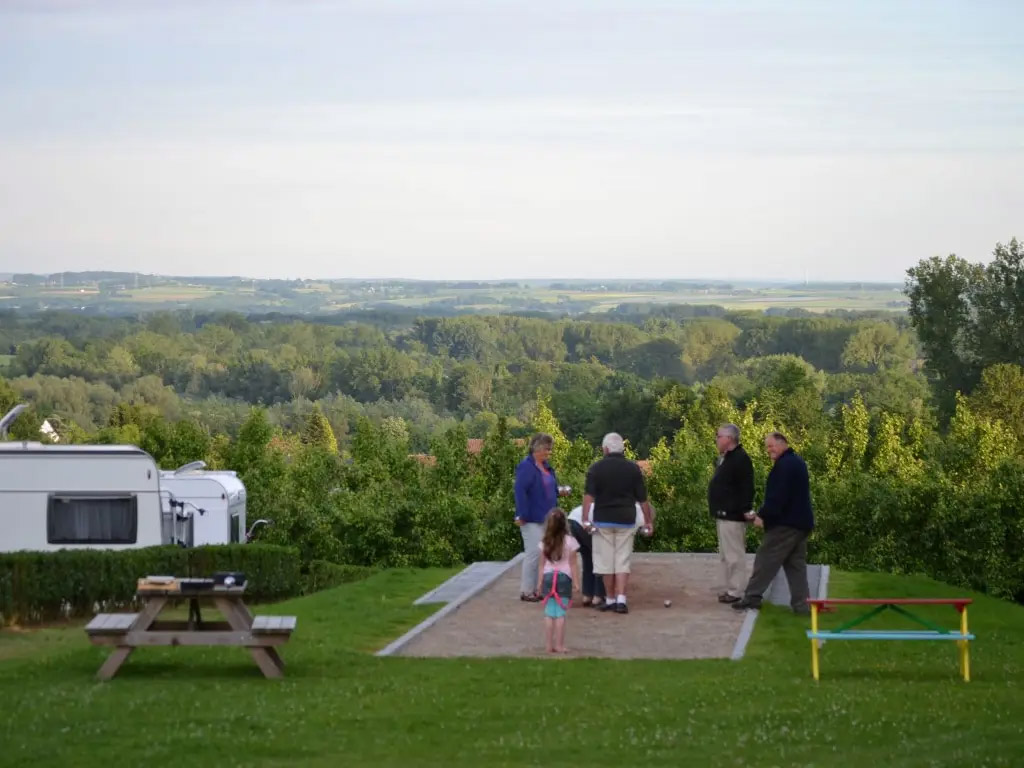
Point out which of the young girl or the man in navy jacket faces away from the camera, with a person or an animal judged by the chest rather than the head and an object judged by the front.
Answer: the young girl

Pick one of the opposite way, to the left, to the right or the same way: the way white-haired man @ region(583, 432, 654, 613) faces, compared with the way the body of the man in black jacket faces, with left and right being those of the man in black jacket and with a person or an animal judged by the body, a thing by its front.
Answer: to the right

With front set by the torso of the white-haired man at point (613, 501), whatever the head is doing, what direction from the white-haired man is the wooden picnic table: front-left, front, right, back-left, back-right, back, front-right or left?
back-left

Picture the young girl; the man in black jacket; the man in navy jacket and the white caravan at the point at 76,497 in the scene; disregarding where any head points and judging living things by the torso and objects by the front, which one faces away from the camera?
the young girl

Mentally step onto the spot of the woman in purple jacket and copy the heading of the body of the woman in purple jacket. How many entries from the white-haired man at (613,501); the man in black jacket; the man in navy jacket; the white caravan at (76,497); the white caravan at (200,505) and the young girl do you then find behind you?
2

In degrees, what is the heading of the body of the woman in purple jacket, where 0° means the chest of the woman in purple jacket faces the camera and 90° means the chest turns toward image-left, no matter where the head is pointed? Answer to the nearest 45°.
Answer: approximately 315°

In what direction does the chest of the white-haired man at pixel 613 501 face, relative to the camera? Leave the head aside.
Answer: away from the camera

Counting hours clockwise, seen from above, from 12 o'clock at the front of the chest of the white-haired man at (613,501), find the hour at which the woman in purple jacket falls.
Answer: The woman in purple jacket is roughly at 10 o'clock from the white-haired man.

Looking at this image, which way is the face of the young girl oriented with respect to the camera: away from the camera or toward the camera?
away from the camera

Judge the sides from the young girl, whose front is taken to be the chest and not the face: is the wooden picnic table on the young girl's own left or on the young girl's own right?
on the young girl's own left

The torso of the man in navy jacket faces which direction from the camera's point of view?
to the viewer's left

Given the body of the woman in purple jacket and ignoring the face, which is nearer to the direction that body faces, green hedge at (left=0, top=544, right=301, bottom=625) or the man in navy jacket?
the man in navy jacket

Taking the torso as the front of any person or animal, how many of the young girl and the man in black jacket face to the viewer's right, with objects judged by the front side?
0

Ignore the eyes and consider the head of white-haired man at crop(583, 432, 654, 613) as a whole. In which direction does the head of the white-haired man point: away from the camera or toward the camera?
away from the camera

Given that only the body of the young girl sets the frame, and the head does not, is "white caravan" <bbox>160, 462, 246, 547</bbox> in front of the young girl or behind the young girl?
in front

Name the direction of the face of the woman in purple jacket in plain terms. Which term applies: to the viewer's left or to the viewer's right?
to the viewer's right
